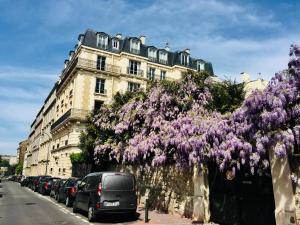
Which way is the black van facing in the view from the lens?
facing away from the viewer and to the left of the viewer

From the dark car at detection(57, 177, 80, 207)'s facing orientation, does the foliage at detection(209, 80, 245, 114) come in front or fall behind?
behind

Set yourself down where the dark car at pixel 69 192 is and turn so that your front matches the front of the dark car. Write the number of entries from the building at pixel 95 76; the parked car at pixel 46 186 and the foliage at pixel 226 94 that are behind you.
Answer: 1

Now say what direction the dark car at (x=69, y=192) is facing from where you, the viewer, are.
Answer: facing away from the viewer and to the left of the viewer

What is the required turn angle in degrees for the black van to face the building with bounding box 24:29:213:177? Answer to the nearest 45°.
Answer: approximately 45° to its right
